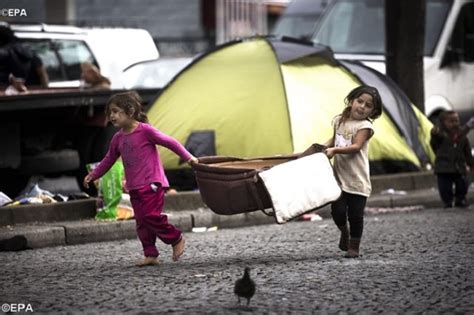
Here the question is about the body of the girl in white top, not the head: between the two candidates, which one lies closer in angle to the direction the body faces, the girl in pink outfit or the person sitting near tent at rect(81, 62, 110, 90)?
the girl in pink outfit

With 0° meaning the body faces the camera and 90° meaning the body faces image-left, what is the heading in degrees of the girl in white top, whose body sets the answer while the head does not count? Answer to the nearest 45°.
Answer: approximately 45°
